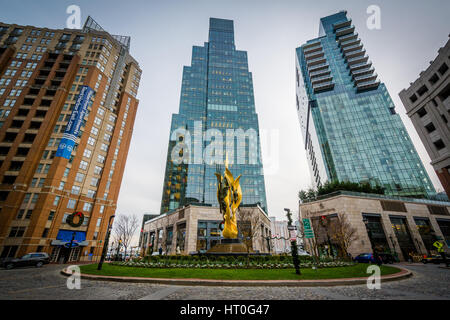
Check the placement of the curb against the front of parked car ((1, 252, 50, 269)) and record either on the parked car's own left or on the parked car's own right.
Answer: on the parked car's own left

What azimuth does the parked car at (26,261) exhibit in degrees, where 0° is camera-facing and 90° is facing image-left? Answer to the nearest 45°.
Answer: approximately 90°

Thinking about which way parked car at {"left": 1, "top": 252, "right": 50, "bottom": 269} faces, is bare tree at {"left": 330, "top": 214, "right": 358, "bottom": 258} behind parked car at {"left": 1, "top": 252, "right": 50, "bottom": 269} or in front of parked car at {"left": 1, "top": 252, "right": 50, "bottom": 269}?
behind
